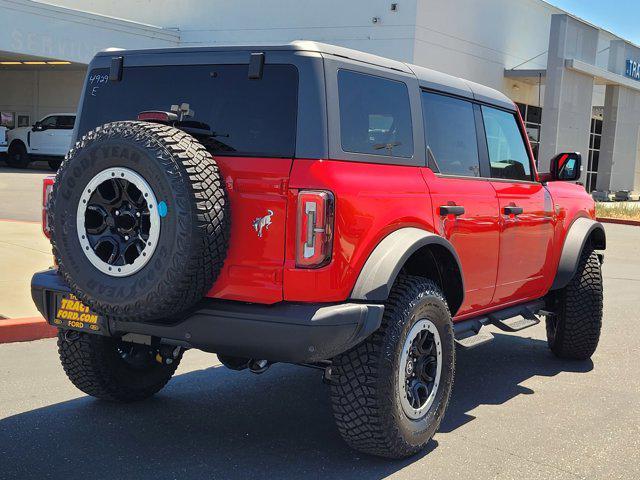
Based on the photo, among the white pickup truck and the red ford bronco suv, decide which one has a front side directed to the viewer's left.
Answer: the white pickup truck

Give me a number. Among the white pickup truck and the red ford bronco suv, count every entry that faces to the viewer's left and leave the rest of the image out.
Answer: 1

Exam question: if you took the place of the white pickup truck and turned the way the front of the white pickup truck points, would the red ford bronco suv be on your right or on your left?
on your left

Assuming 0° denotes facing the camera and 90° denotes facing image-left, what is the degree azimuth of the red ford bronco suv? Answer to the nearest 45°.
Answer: approximately 225°

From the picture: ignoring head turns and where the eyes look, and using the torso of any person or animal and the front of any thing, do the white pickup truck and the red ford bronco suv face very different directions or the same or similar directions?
very different directions

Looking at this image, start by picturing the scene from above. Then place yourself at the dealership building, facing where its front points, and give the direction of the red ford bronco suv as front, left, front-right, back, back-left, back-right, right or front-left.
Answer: front-right

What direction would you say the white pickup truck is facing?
to the viewer's left

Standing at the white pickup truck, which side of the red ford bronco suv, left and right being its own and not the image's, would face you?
left

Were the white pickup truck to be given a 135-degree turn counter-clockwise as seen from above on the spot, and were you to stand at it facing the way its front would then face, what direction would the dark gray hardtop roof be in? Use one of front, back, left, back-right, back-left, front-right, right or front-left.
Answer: front-right

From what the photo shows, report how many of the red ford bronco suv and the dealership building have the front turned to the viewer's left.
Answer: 0
